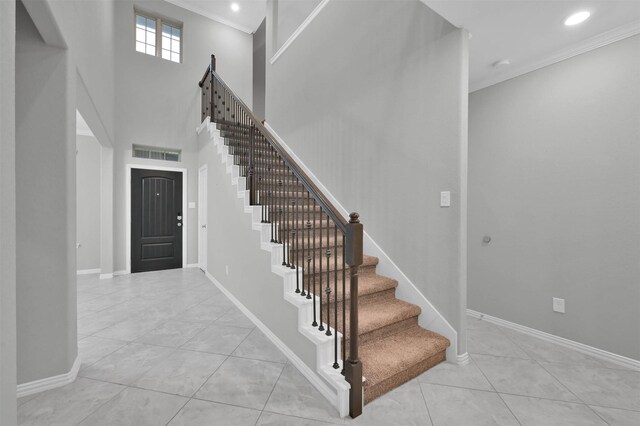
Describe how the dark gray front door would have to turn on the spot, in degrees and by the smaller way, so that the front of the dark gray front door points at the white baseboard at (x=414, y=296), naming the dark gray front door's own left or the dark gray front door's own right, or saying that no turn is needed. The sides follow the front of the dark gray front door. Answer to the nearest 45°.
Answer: approximately 45° to the dark gray front door's own left

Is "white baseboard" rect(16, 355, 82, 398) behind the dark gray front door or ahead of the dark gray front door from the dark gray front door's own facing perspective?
ahead

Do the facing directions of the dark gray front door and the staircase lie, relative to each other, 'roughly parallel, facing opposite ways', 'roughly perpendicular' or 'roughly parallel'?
roughly parallel

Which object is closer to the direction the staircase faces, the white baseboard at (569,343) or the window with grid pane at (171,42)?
the white baseboard

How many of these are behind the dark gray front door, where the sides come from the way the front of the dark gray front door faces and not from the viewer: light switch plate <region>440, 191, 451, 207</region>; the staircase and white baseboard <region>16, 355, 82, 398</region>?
0

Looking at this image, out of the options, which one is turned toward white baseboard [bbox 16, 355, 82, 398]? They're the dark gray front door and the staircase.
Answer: the dark gray front door

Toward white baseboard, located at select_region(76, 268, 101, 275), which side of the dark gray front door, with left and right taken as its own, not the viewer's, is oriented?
right

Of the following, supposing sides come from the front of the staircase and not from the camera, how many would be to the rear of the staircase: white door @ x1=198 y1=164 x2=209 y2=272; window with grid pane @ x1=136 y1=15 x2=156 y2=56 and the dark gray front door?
3

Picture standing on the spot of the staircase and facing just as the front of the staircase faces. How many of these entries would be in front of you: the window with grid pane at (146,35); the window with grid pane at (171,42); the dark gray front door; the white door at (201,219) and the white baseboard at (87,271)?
0

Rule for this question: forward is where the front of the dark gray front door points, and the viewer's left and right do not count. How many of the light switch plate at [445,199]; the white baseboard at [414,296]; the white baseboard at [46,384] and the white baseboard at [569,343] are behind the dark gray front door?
0

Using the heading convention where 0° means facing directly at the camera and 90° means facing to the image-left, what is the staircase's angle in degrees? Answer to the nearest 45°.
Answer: approximately 315°

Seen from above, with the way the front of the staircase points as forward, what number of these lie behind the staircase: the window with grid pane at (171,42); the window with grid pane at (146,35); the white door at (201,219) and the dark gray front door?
4

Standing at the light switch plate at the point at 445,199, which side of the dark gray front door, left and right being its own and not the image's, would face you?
front

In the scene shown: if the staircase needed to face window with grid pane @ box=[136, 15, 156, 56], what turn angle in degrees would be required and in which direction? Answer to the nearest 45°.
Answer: approximately 180°

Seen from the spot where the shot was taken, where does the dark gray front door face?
facing the viewer

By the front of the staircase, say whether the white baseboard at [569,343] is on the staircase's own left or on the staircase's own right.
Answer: on the staircase's own left

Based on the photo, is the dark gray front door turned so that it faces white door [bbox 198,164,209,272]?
no

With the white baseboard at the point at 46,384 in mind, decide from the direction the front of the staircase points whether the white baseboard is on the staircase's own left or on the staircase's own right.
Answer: on the staircase's own right

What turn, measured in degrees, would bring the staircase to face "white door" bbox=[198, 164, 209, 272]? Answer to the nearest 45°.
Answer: approximately 180°

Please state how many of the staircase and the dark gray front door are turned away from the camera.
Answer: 0

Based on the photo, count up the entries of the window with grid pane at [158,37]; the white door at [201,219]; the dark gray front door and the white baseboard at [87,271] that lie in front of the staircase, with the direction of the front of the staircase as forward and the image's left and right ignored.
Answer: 0
